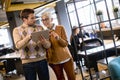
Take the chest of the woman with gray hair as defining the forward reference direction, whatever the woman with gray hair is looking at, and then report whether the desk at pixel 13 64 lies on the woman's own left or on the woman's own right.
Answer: on the woman's own right

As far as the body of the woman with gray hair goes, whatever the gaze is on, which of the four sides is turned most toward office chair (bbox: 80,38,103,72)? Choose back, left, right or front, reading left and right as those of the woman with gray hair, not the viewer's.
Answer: back

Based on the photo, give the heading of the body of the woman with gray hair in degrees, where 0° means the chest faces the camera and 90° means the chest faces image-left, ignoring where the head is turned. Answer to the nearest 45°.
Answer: approximately 45°
